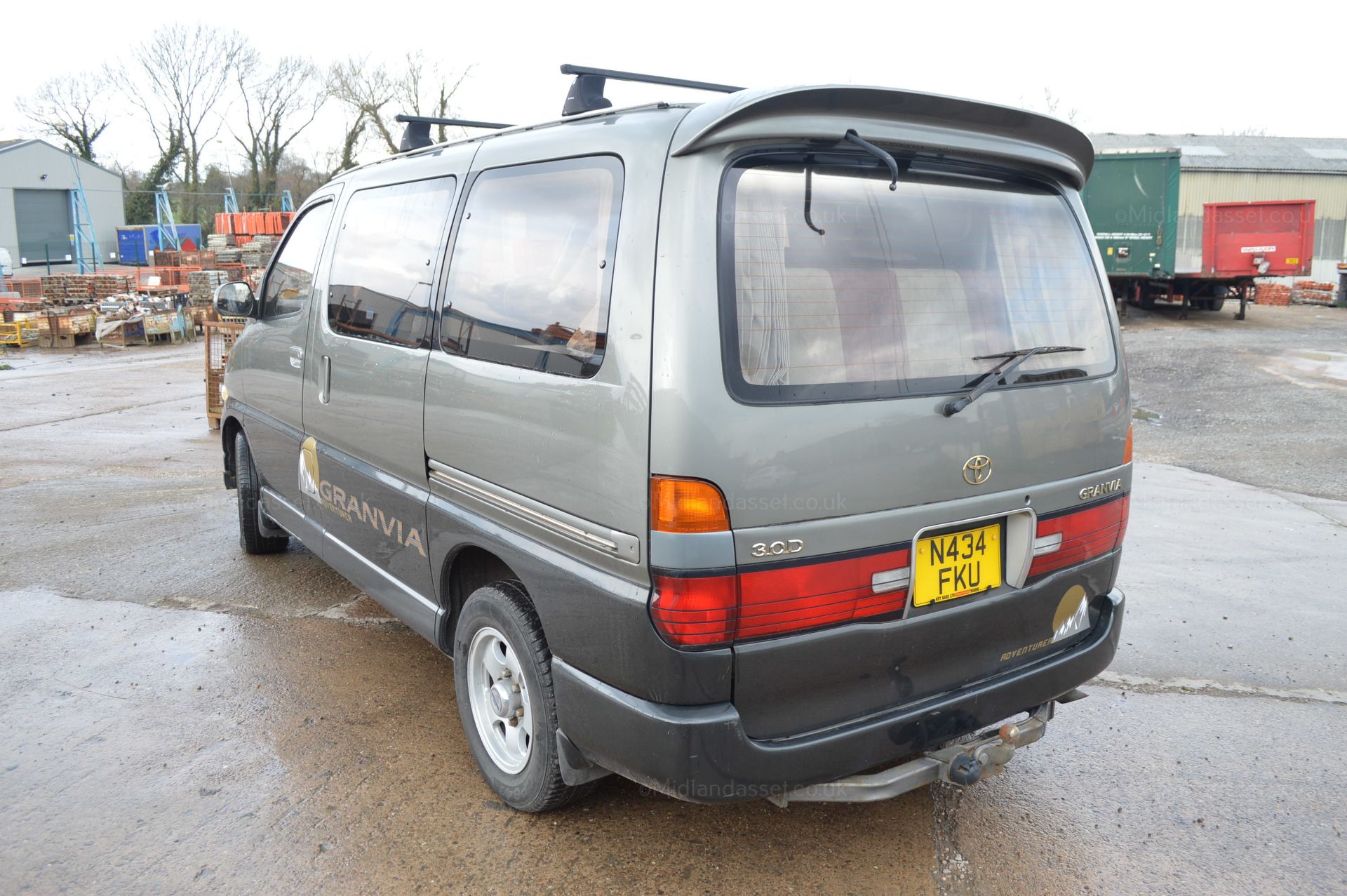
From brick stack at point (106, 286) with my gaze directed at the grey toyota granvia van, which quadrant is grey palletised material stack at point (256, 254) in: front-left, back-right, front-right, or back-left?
back-left

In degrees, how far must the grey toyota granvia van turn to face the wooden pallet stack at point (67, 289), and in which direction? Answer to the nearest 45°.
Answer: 0° — it already faces it

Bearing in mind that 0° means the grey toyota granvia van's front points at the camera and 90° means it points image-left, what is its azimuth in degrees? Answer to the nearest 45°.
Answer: approximately 135°

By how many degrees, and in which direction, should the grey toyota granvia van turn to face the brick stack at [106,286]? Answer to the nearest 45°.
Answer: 0° — it already faces it
